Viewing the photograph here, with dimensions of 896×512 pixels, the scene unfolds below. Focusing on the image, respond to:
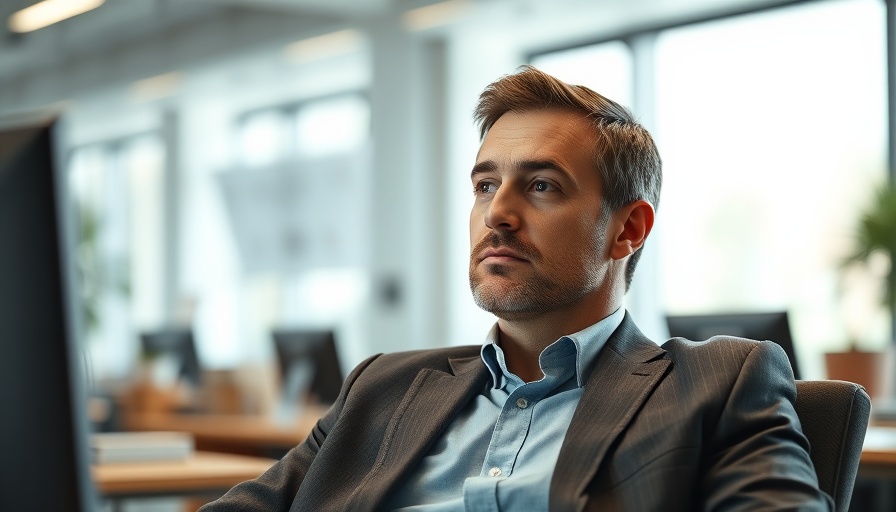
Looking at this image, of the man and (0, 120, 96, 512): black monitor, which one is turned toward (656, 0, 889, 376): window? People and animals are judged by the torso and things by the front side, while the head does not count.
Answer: the black monitor

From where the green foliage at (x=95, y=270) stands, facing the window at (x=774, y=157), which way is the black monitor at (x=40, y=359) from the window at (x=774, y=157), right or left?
right

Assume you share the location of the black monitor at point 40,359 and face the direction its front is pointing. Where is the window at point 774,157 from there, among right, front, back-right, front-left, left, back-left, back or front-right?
front

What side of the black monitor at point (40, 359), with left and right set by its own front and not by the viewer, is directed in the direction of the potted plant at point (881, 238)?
front

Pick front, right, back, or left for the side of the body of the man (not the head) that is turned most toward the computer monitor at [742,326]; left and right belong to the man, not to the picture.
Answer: back

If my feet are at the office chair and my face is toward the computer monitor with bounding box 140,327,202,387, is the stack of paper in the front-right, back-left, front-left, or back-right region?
front-left

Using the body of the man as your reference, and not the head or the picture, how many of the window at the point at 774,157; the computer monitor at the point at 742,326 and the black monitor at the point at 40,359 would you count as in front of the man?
1

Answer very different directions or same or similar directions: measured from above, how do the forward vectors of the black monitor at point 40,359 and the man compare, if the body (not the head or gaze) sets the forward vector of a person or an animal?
very different directions

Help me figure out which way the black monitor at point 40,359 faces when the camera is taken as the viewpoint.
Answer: facing away from the viewer and to the right of the viewer

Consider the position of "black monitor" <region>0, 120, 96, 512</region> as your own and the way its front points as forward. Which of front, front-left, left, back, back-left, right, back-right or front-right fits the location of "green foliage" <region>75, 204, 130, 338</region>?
front-left

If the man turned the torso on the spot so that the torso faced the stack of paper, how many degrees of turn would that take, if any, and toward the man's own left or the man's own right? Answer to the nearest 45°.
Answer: approximately 90° to the man's own right

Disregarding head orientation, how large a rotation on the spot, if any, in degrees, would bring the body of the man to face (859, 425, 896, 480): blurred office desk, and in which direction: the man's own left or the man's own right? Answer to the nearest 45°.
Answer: approximately 180°

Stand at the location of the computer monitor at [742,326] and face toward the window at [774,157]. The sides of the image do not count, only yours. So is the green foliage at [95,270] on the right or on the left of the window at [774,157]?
left

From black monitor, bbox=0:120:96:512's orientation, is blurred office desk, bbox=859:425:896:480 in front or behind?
in front

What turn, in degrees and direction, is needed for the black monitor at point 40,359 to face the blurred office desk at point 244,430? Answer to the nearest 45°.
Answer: approximately 45° to its left
